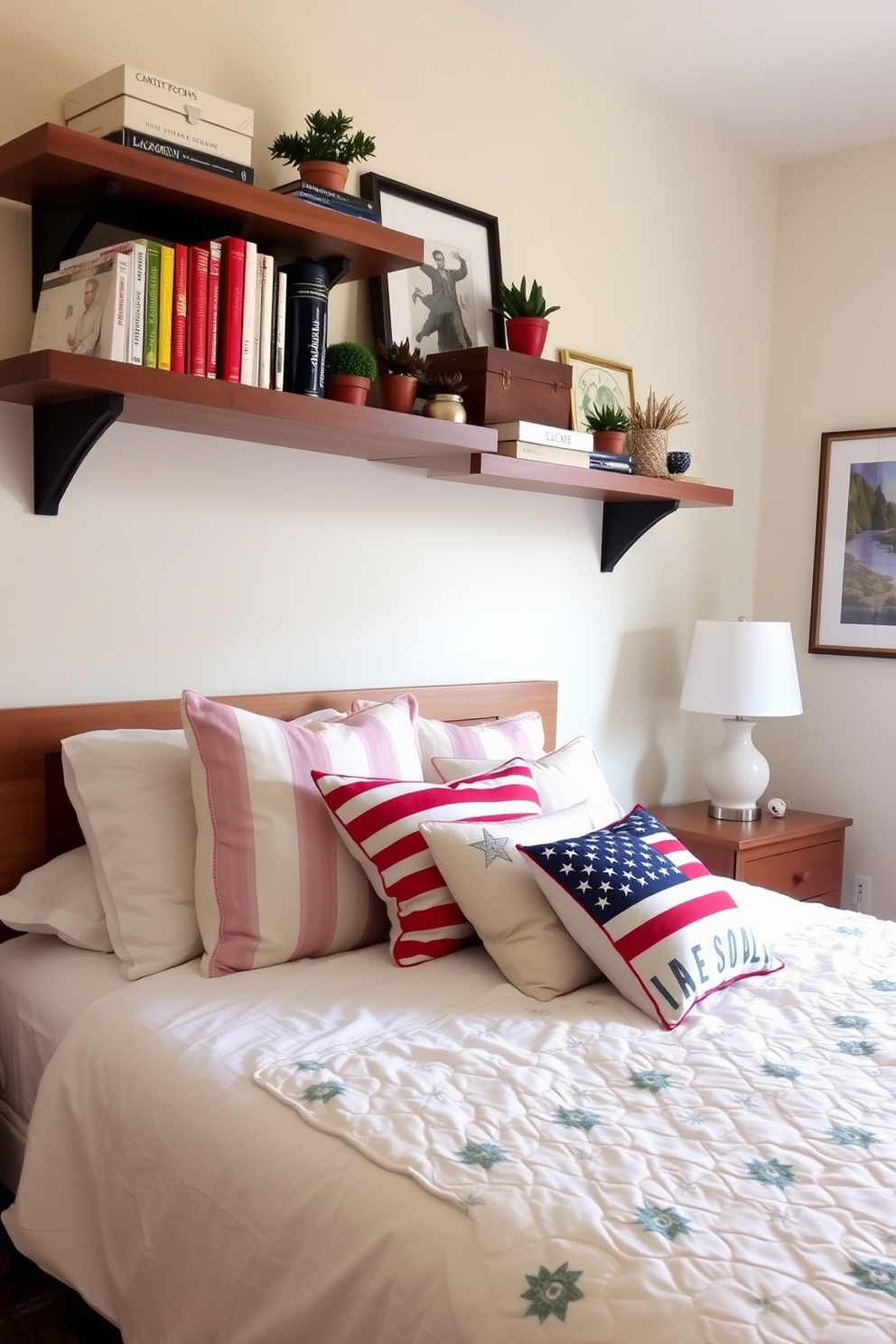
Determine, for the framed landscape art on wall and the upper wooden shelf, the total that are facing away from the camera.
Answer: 0

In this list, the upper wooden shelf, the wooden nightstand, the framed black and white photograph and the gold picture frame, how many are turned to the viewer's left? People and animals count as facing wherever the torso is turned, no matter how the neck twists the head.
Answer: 0

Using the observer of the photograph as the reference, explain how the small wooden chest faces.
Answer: facing the viewer and to the right of the viewer

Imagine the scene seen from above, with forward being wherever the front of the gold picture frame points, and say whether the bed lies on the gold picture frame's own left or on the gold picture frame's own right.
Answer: on the gold picture frame's own right

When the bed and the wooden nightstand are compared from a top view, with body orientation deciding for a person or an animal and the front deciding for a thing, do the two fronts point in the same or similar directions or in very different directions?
same or similar directions

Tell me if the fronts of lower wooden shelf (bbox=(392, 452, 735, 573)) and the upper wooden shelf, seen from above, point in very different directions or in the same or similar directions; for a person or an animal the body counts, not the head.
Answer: same or similar directions

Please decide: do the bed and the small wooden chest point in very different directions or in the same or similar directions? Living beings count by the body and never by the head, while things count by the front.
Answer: same or similar directions

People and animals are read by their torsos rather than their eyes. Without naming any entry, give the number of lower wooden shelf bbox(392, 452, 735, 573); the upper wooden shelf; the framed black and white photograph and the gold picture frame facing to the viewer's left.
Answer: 0

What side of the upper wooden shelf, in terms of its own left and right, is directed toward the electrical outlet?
left

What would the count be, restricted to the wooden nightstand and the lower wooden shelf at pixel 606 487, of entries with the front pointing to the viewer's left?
0

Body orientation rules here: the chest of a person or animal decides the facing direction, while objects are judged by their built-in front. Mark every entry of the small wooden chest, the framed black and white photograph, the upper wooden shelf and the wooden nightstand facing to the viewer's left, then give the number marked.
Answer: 0

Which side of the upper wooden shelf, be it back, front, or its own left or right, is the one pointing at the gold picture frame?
left

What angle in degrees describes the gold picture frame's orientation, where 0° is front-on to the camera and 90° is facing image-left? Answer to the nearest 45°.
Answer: approximately 315°

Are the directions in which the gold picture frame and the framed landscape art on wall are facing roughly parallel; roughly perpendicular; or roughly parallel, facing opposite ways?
roughly perpendicular

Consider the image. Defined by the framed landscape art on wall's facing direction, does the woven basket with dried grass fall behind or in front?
in front
